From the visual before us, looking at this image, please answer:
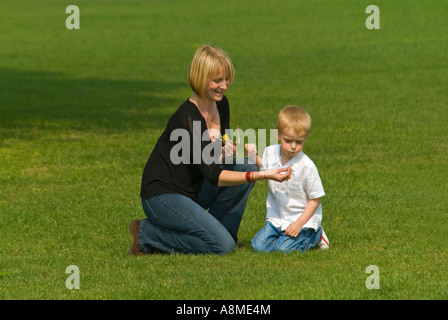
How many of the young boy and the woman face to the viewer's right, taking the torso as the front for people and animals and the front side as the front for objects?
1

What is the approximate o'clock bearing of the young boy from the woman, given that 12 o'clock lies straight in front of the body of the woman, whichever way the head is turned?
The young boy is roughly at 12 o'clock from the woman.

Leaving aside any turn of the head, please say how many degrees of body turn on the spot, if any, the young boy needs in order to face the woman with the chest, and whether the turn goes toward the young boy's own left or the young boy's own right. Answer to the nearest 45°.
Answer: approximately 45° to the young boy's own right

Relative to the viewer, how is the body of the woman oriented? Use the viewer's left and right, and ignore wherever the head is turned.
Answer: facing to the right of the viewer
